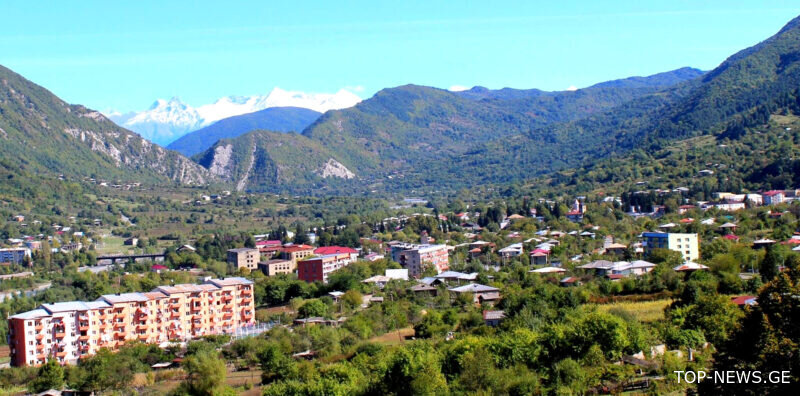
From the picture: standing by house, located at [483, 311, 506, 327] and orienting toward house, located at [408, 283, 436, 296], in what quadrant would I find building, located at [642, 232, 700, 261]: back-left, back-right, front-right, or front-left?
front-right

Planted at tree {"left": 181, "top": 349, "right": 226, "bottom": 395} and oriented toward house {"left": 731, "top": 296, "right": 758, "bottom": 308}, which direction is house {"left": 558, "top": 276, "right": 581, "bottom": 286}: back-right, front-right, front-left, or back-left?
front-left

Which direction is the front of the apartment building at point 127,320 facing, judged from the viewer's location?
facing the viewer and to the right of the viewer

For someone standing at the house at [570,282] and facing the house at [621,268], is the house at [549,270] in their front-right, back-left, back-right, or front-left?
front-left

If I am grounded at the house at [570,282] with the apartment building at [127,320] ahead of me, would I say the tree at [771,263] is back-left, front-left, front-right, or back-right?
back-left

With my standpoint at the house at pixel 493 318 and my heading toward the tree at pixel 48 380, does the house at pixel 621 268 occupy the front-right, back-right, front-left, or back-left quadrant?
back-right
